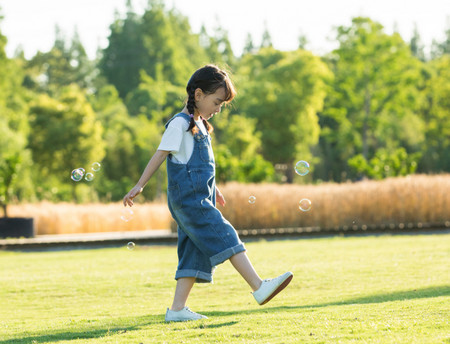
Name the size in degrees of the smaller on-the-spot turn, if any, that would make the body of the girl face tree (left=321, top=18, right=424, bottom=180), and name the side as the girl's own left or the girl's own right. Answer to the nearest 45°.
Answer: approximately 90° to the girl's own left

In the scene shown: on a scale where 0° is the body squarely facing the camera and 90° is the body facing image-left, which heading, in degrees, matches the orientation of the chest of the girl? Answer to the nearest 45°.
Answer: approximately 270°

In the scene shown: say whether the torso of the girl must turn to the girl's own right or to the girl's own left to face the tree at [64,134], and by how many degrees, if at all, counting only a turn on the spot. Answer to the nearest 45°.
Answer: approximately 90° to the girl's own left
